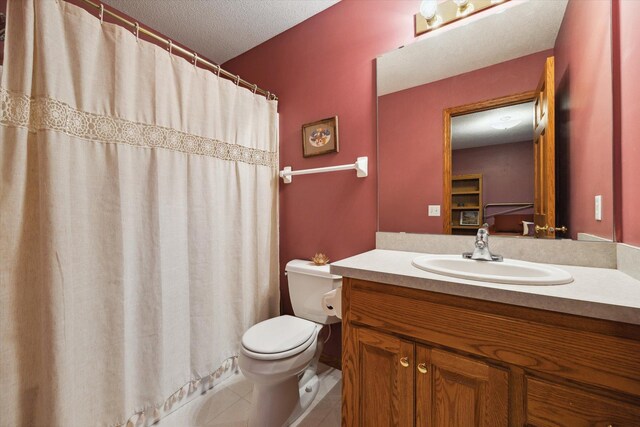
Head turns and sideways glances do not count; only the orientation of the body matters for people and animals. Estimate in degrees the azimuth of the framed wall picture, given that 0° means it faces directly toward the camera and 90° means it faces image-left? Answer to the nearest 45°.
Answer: approximately 45°

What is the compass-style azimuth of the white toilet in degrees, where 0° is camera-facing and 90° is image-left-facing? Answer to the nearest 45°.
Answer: approximately 45°

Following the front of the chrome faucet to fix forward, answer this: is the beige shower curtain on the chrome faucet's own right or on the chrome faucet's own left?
on the chrome faucet's own right

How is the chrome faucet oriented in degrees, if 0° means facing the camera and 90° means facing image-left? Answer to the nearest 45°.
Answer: approximately 0°

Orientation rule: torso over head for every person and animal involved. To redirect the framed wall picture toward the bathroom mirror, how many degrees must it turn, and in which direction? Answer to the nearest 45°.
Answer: approximately 90° to its left

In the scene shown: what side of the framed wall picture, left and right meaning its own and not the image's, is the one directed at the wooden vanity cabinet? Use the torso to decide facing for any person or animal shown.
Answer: left
